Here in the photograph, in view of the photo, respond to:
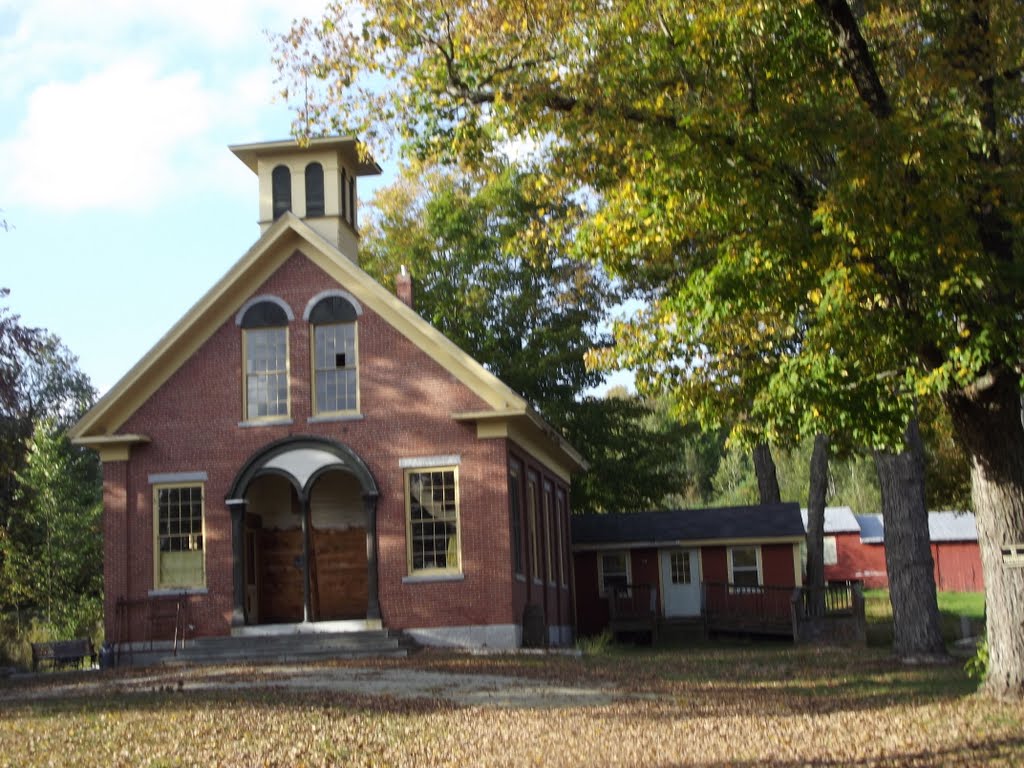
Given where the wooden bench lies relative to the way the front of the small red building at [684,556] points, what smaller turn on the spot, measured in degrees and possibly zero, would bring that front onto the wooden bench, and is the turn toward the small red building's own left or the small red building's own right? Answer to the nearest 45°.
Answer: approximately 45° to the small red building's own right

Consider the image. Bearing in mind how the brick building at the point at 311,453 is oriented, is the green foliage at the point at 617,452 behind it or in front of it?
behind

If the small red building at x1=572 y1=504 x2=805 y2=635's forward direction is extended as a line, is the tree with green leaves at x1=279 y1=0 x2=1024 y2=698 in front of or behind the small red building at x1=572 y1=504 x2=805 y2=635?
in front

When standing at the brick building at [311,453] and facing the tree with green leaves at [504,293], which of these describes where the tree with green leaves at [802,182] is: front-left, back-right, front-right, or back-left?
back-right

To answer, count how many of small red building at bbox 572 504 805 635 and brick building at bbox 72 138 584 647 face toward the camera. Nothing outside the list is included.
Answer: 2

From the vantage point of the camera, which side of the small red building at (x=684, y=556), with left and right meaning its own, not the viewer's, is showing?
front

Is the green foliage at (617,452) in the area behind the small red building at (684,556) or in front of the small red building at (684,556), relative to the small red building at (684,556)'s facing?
behind

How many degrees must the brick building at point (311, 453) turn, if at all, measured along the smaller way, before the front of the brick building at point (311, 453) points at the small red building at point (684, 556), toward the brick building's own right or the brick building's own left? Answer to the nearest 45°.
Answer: approximately 135° to the brick building's own left

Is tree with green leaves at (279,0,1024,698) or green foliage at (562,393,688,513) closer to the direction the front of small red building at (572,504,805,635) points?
the tree with green leaves
